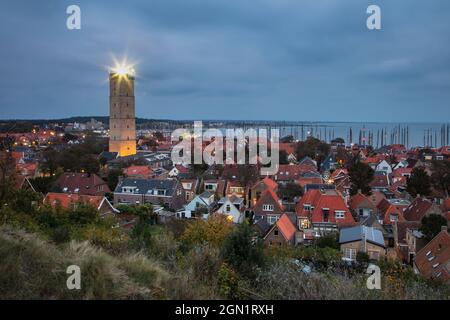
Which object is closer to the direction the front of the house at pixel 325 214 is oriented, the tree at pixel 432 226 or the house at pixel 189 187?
the tree

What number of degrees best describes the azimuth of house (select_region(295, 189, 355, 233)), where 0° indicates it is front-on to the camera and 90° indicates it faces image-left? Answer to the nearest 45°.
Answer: approximately 0°

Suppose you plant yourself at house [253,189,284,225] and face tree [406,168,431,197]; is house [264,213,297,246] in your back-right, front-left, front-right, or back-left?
back-right

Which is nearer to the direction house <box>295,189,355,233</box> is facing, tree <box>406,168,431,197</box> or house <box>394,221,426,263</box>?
the house

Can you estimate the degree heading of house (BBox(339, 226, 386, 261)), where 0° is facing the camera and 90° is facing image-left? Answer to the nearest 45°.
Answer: approximately 0°

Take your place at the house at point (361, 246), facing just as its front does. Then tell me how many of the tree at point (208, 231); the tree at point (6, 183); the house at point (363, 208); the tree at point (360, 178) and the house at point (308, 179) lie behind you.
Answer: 3

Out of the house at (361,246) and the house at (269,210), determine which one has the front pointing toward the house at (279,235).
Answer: the house at (269,210)

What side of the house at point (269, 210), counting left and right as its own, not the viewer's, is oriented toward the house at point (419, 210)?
left

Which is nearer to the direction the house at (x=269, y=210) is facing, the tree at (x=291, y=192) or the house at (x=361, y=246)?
the house
